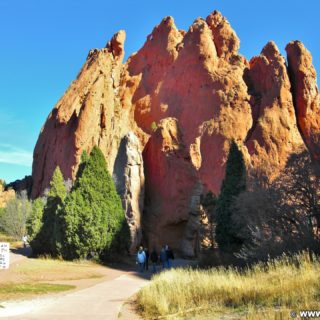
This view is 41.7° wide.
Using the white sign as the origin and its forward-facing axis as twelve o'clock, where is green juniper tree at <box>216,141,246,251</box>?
The green juniper tree is roughly at 8 o'clock from the white sign.

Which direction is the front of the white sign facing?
toward the camera

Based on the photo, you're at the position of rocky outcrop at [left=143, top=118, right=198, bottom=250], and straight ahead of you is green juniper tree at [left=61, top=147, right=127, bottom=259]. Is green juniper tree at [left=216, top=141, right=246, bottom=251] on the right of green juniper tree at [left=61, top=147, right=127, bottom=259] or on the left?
left

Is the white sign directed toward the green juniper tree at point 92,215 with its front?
no

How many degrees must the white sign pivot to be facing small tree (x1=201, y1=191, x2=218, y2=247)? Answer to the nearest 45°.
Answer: approximately 135° to its left

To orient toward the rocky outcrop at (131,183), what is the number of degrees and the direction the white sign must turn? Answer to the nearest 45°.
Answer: approximately 135° to its left

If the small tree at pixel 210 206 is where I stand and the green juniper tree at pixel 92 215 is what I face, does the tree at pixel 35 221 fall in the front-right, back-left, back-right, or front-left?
front-right

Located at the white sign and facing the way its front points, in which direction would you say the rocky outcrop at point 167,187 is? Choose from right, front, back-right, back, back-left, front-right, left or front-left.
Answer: back-left

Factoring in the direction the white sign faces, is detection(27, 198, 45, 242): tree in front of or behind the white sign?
behind

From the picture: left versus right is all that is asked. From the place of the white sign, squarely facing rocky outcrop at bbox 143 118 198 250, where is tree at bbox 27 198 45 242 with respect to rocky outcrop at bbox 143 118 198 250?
left

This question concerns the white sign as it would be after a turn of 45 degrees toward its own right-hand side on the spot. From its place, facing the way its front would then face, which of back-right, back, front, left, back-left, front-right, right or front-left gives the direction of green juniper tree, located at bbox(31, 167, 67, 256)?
back-right

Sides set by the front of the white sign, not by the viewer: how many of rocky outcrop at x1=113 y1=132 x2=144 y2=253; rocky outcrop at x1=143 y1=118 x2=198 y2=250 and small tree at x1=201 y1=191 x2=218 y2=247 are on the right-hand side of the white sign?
0
